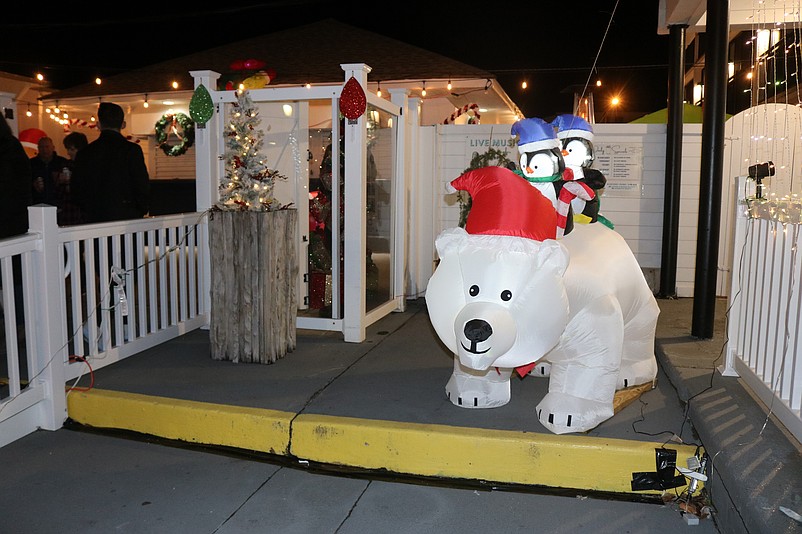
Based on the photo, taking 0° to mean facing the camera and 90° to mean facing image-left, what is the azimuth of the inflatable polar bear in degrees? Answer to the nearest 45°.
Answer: approximately 45°

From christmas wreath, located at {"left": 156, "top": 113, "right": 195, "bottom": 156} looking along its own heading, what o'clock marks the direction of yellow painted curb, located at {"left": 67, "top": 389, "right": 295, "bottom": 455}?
The yellow painted curb is roughly at 12 o'clock from the christmas wreath.

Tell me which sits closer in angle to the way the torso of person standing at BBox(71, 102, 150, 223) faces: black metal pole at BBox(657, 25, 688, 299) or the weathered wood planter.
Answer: the black metal pole

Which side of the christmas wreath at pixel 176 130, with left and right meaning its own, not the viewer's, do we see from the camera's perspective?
front

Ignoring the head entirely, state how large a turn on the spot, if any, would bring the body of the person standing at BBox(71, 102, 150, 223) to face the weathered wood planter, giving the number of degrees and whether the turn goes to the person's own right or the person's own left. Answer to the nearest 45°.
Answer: approximately 135° to the person's own right

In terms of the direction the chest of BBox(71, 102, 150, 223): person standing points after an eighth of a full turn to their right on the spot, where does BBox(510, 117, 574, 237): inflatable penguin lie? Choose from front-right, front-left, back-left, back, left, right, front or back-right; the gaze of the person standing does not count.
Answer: right

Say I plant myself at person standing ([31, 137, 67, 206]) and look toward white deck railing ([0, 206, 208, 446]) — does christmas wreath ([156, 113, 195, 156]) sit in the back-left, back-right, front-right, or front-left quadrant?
back-left

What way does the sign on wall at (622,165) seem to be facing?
toward the camera

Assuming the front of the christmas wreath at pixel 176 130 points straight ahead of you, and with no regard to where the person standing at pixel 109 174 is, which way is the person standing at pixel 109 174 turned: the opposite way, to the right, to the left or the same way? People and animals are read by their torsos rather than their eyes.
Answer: the opposite way

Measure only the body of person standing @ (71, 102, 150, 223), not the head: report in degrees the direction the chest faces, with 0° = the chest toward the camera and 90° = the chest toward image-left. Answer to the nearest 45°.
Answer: approximately 180°

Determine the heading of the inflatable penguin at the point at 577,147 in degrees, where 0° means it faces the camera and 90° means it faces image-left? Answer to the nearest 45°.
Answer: approximately 45°

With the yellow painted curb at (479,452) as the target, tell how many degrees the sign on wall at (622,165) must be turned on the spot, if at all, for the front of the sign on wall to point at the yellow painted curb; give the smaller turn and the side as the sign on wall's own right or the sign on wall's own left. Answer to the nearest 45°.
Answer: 0° — it already faces it

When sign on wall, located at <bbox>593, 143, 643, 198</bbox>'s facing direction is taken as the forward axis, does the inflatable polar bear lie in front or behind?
in front

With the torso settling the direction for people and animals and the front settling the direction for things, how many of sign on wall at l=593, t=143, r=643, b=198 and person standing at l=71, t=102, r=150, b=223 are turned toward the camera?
1

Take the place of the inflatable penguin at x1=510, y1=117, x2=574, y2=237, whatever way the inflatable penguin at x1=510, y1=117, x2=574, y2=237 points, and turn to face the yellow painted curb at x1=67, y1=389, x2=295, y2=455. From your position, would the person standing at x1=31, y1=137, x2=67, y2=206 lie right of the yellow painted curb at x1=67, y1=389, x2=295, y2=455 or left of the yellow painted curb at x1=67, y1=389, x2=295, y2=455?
right

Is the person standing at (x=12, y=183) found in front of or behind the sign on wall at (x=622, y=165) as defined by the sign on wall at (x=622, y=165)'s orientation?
in front
